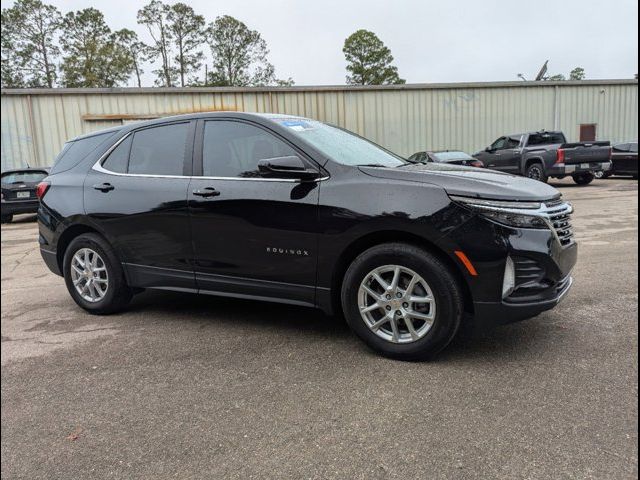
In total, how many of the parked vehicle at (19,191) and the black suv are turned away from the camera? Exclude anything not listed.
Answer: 1

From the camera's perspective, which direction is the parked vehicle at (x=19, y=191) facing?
away from the camera

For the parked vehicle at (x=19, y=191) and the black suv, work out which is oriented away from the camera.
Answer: the parked vehicle

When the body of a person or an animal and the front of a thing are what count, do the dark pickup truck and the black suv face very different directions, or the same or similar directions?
very different directions

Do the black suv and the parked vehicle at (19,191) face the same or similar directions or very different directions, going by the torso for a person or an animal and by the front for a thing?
very different directions

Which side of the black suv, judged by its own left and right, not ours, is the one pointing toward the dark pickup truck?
left

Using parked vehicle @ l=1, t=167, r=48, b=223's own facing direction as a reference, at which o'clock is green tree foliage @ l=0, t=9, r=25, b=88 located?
The green tree foliage is roughly at 12 o'clock from the parked vehicle.

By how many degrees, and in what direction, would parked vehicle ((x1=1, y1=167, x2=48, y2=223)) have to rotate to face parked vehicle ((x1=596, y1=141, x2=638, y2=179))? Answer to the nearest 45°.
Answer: approximately 90° to its right

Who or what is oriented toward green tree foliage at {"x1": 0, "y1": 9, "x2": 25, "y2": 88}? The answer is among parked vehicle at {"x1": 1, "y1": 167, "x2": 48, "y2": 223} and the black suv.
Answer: the parked vehicle

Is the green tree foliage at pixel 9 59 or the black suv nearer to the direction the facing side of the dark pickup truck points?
the green tree foliage

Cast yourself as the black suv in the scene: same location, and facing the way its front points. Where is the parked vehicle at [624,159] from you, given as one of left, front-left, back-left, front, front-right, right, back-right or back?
left
